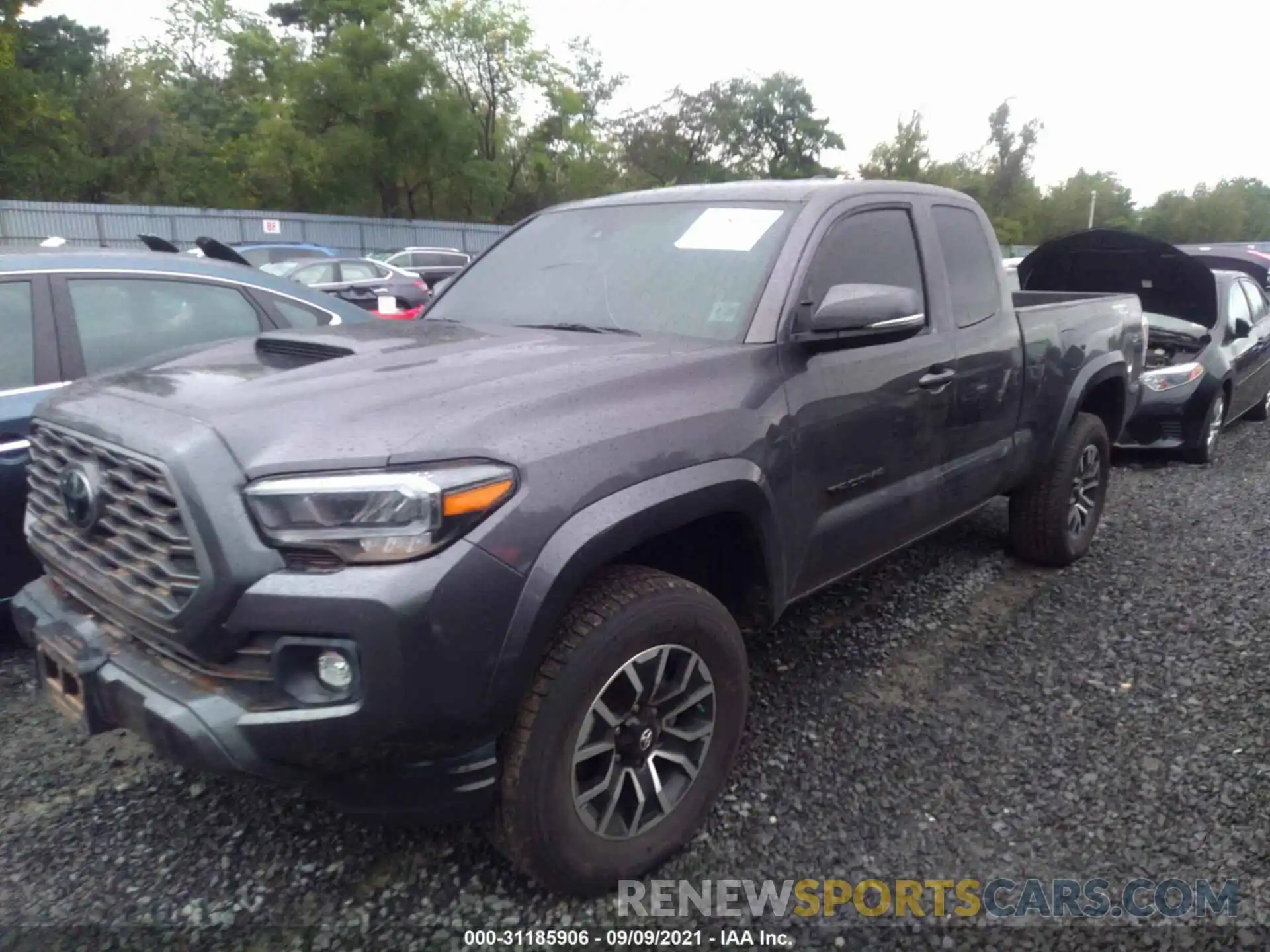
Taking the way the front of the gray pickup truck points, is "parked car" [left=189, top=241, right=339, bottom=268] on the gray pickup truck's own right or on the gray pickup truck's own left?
on the gray pickup truck's own right

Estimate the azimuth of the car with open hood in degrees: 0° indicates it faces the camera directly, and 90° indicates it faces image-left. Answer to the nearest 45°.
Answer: approximately 45°

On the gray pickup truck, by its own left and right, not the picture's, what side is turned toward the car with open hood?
back

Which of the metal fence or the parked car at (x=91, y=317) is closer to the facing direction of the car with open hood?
the parked car

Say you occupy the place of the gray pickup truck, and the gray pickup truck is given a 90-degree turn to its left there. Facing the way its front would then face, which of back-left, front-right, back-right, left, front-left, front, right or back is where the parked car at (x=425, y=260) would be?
back-left

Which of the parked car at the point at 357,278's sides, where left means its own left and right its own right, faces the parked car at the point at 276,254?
right

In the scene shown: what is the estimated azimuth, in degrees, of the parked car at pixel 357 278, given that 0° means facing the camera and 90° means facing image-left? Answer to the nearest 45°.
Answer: approximately 90°
